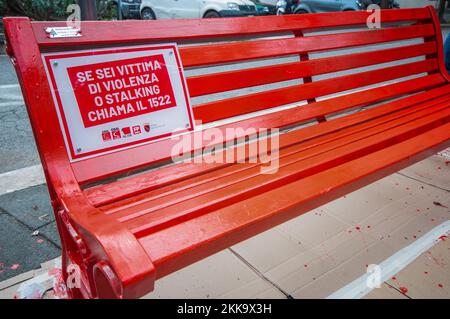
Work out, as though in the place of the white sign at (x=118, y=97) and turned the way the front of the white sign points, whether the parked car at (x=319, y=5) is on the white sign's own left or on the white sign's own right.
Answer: on the white sign's own left

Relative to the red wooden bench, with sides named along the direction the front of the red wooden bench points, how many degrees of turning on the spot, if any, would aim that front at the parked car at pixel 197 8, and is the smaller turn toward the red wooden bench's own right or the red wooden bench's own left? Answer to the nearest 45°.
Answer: approximately 135° to the red wooden bench's own left
